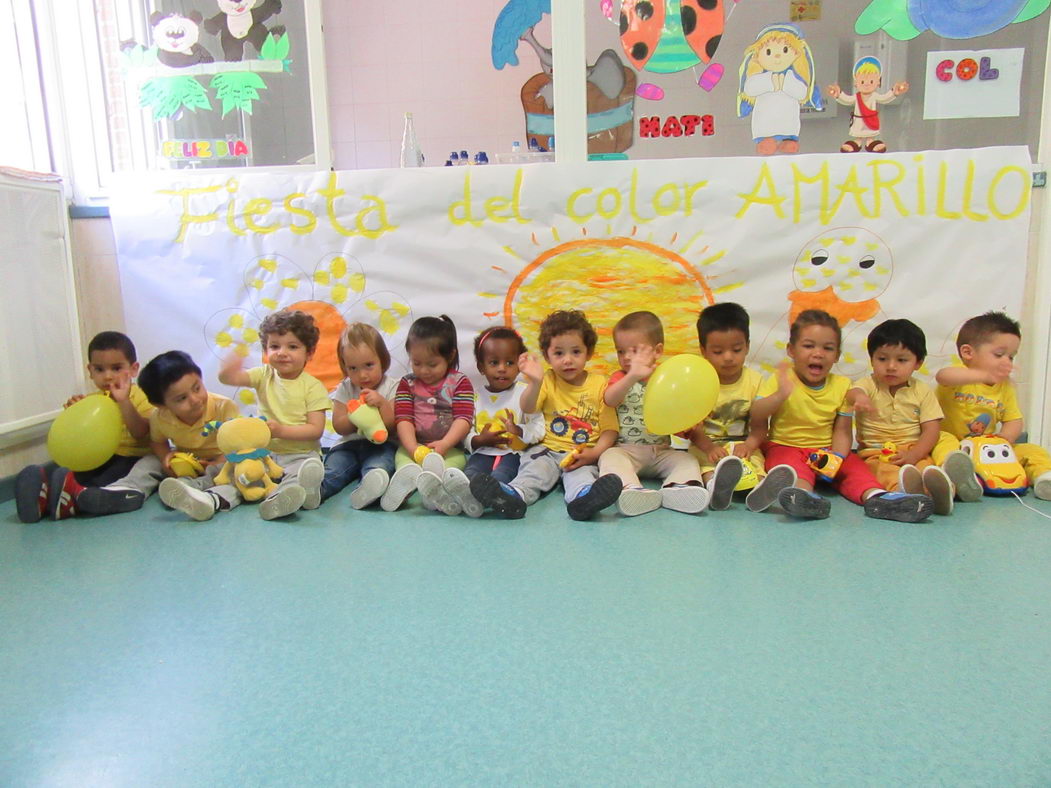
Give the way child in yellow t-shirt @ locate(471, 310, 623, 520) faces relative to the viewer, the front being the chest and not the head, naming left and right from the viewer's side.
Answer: facing the viewer

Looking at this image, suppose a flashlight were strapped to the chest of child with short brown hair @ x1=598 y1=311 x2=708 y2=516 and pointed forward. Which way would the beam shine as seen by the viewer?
toward the camera

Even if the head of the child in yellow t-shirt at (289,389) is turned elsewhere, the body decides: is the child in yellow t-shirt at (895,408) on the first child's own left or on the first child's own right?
on the first child's own left

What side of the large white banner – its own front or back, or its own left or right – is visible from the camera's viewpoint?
front

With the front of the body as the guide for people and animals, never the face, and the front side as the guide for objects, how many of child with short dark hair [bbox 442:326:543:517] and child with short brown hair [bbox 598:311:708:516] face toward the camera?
2

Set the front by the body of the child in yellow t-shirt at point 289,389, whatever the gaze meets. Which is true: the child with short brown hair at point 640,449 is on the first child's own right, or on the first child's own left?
on the first child's own left

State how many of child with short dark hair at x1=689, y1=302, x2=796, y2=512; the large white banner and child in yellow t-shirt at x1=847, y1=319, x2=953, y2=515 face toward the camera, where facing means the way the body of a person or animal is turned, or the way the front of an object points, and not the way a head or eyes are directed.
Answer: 3

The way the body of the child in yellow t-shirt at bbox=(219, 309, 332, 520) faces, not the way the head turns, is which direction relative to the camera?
toward the camera

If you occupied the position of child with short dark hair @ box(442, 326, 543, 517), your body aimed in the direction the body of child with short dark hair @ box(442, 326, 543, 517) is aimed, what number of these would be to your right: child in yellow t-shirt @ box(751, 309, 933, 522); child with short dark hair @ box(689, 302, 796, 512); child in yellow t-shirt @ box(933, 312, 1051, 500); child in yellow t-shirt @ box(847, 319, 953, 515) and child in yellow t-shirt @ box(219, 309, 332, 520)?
1

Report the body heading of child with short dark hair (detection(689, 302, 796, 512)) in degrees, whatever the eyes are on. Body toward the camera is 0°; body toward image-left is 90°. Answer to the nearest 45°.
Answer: approximately 0°

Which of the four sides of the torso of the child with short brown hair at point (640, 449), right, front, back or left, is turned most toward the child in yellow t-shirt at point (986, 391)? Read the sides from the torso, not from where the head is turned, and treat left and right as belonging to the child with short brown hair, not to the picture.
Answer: left
